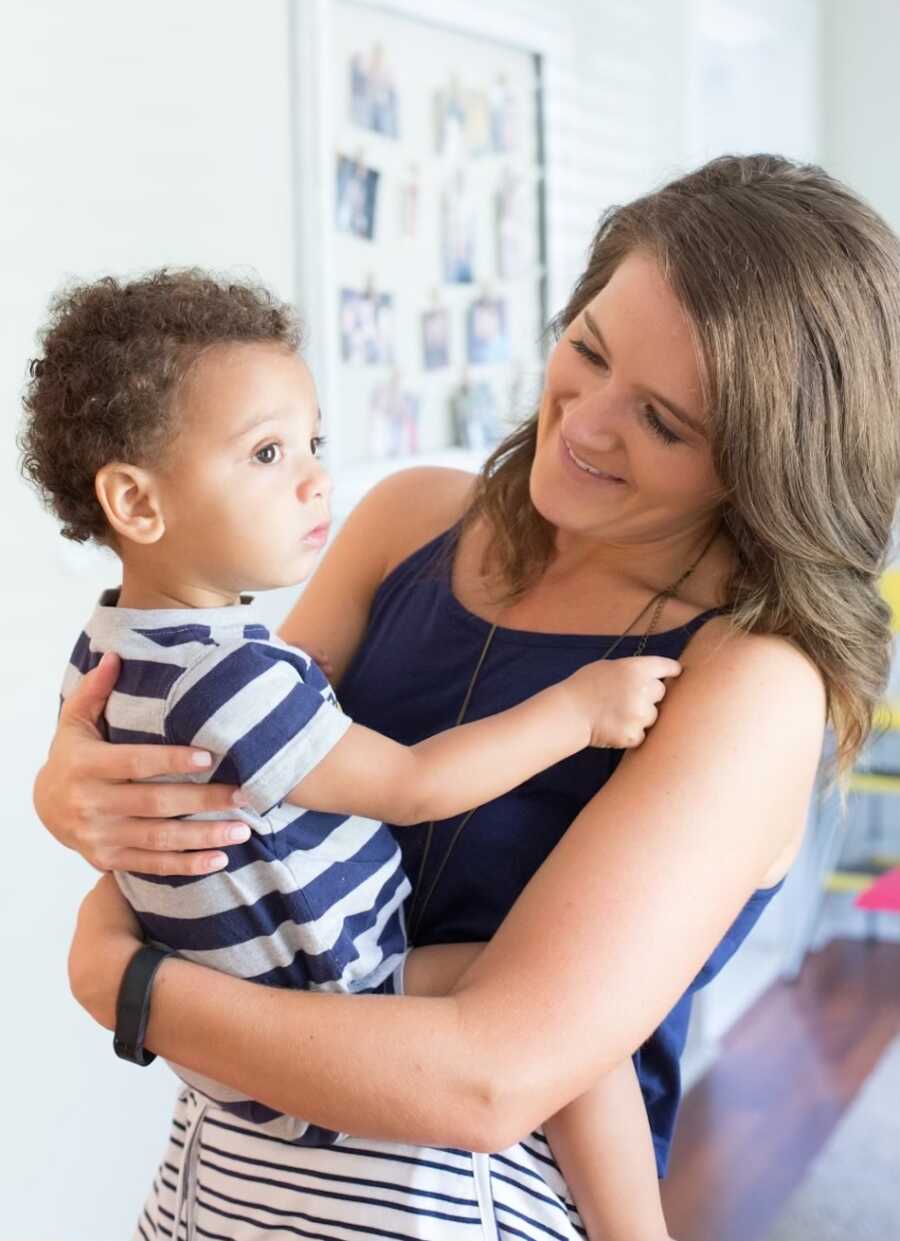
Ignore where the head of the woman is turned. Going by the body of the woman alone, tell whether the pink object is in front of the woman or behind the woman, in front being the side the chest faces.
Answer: behind

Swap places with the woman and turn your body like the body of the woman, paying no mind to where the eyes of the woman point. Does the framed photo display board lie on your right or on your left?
on your right

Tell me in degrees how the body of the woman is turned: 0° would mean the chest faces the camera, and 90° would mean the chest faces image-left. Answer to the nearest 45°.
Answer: approximately 45°

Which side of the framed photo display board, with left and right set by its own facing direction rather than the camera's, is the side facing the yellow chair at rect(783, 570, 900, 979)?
left

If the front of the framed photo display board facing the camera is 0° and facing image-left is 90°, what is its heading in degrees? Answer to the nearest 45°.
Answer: approximately 315°

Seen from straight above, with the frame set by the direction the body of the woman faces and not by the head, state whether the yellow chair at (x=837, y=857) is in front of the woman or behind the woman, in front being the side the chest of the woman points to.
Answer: behind

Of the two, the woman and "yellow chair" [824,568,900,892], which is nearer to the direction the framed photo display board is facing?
the woman

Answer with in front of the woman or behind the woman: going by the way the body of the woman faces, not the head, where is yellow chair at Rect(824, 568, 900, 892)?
behind
